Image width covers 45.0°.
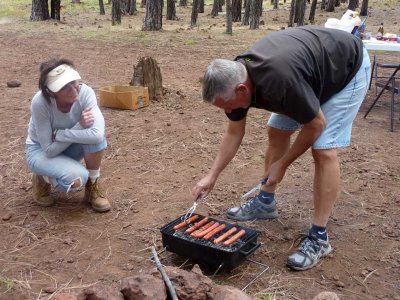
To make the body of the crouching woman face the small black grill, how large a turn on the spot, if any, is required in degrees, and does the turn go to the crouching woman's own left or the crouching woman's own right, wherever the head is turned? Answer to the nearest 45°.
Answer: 0° — they already face it

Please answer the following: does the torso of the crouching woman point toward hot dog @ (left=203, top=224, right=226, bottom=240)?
yes

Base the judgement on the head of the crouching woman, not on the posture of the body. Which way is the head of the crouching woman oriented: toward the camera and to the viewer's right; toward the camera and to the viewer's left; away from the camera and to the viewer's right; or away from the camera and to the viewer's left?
toward the camera and to the viewer's right

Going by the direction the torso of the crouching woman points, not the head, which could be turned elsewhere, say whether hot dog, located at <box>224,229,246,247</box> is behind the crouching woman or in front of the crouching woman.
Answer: in front

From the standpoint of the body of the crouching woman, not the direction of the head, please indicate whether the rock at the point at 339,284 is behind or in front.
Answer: in front

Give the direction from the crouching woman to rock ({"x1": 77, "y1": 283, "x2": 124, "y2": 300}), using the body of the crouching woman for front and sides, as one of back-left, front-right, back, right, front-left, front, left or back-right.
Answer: front-right

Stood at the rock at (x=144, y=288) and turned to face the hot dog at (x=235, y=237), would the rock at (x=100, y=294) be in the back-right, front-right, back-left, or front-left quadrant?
back-left

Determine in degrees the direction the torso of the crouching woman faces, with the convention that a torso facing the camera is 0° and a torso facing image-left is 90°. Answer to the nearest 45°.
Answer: approximately 315°

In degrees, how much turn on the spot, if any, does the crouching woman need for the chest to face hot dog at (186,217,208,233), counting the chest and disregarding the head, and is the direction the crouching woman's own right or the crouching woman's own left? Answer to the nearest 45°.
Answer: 0° — they already face it

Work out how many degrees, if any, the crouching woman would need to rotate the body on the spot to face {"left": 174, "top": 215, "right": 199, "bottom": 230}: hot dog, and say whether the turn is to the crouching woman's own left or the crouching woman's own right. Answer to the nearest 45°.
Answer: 0° — they already face it

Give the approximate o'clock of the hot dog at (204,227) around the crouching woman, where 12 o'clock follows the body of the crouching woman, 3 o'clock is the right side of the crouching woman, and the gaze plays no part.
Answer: The hot dog is roughly at 12 o'clock from the crouching woman.

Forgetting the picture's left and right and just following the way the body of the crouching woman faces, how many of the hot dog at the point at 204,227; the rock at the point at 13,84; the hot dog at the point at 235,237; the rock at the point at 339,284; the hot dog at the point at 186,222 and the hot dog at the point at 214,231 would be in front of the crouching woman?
5
